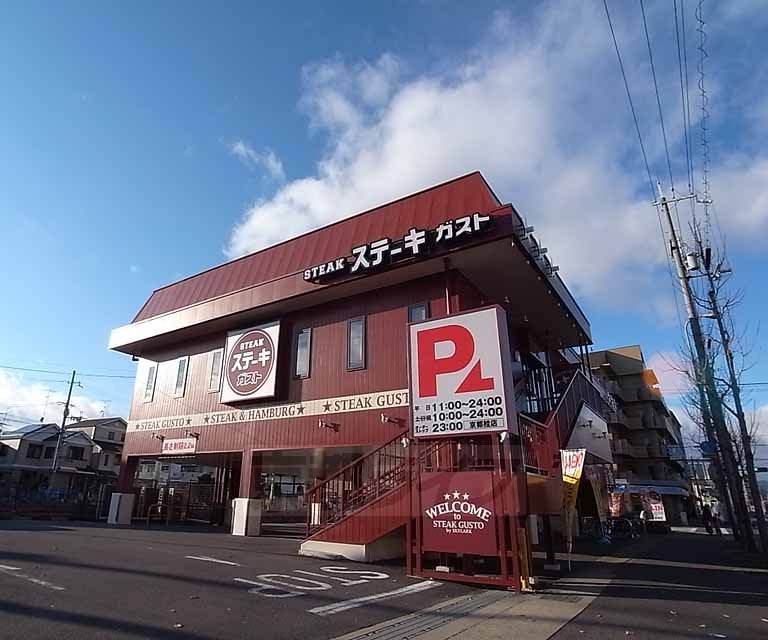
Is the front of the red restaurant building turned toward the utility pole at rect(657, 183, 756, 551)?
no

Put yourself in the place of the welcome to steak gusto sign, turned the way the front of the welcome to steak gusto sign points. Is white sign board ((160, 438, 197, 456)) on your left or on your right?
on your right

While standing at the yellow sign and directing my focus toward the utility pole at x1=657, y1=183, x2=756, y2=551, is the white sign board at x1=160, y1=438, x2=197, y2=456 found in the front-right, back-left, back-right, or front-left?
back-left

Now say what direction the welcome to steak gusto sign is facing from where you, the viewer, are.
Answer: facing the viewer

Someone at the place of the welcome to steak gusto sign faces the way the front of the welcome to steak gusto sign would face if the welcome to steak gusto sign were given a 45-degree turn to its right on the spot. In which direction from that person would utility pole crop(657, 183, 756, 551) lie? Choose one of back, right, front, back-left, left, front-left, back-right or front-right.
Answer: back

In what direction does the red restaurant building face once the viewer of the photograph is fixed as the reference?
facing the viewer and to the left of the viewer

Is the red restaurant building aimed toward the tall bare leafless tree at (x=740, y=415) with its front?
no
